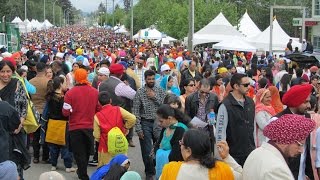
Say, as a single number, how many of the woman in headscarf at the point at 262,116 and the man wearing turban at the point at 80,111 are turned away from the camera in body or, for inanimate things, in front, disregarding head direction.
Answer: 1

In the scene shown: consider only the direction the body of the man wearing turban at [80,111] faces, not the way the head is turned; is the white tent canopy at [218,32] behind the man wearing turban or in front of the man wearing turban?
in front

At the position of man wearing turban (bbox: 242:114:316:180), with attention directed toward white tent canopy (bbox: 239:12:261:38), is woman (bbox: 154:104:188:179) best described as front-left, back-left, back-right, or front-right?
front-left

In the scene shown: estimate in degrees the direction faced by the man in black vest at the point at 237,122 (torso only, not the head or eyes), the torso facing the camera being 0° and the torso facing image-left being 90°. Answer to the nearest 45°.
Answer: approximately 315°

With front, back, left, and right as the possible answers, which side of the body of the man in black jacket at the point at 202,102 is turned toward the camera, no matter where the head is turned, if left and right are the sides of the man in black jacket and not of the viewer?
front

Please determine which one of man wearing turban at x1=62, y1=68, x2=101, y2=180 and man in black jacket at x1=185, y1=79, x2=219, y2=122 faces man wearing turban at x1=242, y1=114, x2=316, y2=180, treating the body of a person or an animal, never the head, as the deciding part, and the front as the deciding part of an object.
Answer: the man in black jacket

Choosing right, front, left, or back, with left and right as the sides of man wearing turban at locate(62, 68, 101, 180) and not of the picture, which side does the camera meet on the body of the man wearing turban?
back

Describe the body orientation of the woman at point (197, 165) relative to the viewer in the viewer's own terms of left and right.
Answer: facing away from the viewer and to the left of the viewer

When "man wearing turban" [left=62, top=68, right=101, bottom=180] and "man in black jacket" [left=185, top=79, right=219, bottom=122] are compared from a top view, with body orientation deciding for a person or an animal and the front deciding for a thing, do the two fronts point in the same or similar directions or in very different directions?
very different directions
